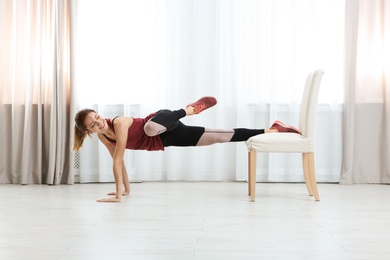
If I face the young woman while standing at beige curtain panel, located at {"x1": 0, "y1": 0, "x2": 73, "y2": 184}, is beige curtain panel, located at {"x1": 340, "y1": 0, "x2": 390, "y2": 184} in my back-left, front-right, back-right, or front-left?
front-left

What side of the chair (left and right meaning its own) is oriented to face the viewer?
left

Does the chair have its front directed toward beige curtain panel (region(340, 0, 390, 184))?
no

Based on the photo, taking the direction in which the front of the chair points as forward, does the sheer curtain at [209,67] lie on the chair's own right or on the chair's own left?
on the chair's own right

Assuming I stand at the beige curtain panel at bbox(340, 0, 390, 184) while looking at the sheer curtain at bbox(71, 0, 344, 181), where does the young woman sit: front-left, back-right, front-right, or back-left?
front-left

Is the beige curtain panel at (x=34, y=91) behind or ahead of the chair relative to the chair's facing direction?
ahead
